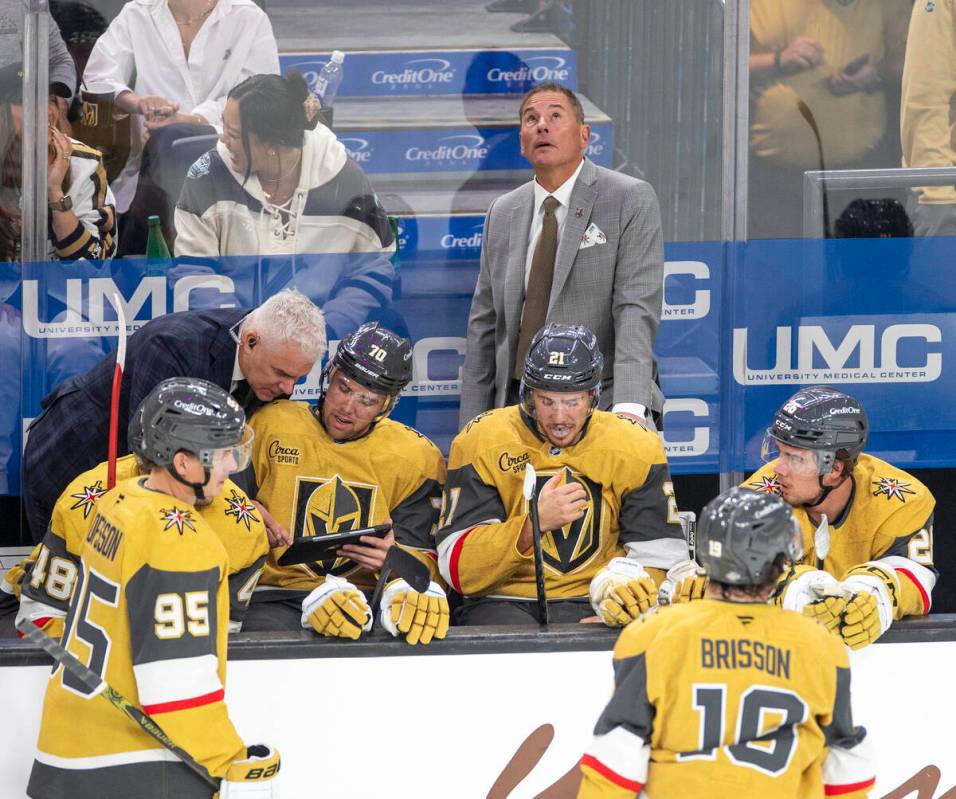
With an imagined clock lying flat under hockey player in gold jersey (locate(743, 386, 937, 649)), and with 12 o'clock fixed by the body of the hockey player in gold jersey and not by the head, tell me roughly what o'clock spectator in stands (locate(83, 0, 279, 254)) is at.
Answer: The spectator in stands is roughly at 4 o'clock from the hockey player in gold jersey.

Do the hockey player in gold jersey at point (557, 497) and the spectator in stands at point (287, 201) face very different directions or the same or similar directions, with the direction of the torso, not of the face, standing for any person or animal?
same or similar directions

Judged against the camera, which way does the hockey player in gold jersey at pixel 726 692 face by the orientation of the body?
away from the camera

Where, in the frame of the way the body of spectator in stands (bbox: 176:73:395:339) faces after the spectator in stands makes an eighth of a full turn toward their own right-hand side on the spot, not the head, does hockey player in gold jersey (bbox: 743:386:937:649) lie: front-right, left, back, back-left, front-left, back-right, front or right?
left

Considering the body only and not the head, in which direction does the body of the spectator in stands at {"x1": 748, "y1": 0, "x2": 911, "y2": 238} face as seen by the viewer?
toward the camera

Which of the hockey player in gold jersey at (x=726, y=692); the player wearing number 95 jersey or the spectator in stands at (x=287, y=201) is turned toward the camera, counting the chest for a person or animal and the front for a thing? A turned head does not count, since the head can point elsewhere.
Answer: the spectator in stands

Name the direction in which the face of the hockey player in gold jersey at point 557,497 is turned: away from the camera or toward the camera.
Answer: toward the camera

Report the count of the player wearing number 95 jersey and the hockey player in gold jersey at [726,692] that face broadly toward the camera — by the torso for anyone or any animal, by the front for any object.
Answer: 0

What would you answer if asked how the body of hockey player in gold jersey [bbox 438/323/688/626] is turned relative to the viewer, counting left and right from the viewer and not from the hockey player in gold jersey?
facing the viewer

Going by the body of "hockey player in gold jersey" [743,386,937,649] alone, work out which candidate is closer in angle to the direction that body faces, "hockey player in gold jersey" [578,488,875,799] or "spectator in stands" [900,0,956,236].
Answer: the hockey player in gold jersey

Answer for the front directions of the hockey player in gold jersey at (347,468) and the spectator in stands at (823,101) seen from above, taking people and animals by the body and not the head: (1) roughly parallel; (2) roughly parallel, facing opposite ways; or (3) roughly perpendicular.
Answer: roughly parallel

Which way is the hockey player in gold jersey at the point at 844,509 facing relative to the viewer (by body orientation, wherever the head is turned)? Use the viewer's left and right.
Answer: facing the viewer and to the left of the viewer

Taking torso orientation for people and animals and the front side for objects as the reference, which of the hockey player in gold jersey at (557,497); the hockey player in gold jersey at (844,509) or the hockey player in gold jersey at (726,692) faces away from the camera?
the hockey player in gold jersey at (726,692)

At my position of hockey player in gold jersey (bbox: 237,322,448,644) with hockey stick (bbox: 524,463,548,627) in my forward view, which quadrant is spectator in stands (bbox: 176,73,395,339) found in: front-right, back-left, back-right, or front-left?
back-left

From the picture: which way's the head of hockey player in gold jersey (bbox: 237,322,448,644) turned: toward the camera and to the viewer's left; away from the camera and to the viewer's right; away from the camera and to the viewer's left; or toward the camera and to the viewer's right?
toward the camera and to the viewer's left

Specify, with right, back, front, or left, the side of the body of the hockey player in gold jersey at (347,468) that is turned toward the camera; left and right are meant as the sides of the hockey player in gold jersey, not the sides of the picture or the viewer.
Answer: front

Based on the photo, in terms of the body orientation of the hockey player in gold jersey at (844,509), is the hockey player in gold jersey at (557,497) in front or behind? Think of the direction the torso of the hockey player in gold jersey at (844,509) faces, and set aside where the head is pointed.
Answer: in front

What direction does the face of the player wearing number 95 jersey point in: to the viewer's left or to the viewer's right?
to the viewer's right
